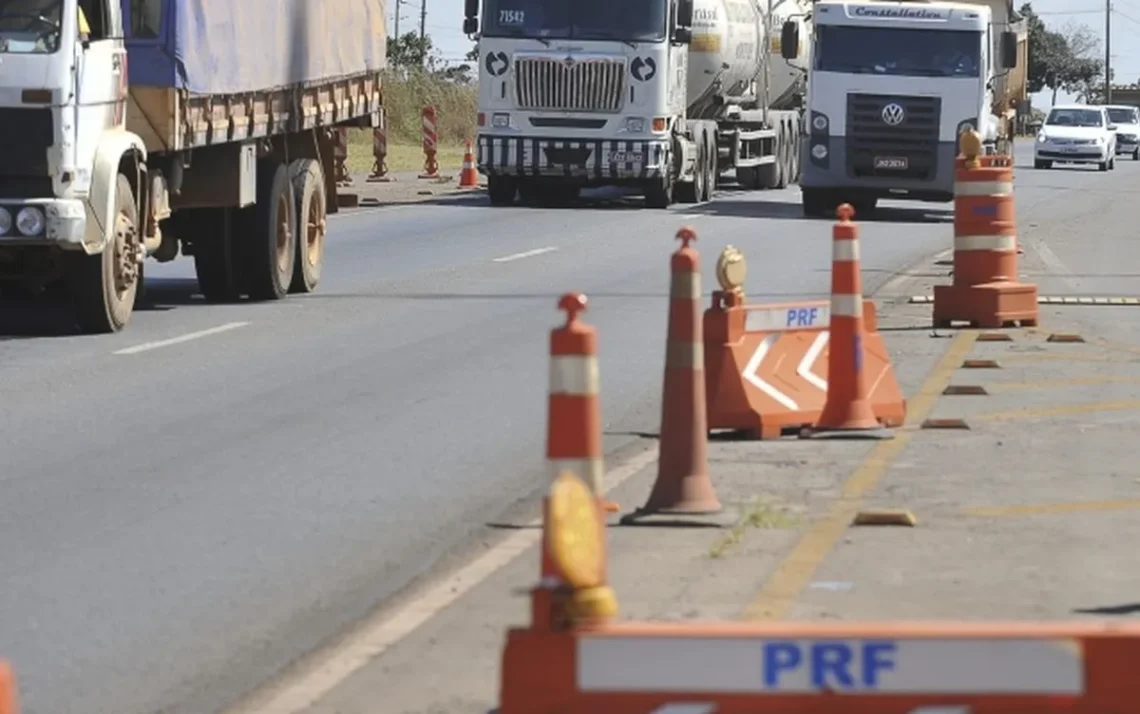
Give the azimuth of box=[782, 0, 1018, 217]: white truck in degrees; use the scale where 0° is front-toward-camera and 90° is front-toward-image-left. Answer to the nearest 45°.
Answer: approximately 0°

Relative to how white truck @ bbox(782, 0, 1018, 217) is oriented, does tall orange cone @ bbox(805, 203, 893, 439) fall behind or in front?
in front

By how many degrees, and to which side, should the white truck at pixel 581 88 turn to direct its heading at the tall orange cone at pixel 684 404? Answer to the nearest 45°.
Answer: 0° — it already faces it

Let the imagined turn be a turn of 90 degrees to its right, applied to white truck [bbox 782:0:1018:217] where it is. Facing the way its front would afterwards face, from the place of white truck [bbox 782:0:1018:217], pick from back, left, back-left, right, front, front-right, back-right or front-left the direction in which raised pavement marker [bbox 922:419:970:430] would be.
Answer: left

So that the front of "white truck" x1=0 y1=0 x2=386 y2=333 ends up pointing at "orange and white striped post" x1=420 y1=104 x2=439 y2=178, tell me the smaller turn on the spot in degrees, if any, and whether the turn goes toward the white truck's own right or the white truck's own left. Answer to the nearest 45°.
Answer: approximately 135° to the white truck's own right

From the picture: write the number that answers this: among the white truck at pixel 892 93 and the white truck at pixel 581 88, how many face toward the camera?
2

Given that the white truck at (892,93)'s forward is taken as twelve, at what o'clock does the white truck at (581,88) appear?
the white truck at (581,88) is roughly at 3 o'clock from the white truck at (892,93).

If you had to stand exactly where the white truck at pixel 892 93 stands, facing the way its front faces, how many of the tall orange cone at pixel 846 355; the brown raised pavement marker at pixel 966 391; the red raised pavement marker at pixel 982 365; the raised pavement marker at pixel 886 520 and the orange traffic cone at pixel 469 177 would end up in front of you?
4

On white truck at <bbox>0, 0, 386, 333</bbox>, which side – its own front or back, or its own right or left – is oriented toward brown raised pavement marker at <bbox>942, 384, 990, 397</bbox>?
left

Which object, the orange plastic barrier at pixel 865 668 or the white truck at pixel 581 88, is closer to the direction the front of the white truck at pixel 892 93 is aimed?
the orange plastic barrier

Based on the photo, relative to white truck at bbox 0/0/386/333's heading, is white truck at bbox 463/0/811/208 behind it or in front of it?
behind

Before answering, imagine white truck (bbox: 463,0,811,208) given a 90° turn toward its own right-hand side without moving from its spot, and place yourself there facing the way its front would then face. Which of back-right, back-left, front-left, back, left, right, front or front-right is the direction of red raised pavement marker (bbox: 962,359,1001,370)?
left

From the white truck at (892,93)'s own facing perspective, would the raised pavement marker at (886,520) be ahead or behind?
ahead

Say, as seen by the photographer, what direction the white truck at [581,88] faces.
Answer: facing the viewer

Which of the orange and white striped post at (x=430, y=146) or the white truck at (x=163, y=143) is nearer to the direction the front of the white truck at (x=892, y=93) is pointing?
the white truck

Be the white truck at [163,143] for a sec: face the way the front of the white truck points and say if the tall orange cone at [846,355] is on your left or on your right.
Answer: on your left

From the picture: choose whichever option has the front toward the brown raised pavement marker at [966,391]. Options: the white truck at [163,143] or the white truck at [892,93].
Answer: the white truck at [892,93]

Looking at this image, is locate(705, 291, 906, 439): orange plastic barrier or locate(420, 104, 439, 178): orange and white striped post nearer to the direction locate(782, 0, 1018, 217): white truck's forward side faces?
the orange plastic barrier
